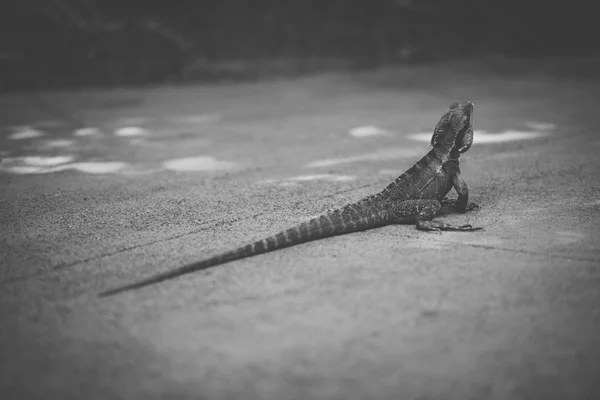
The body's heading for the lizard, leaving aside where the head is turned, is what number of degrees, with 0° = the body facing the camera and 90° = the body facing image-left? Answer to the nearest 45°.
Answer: approximately 225°
